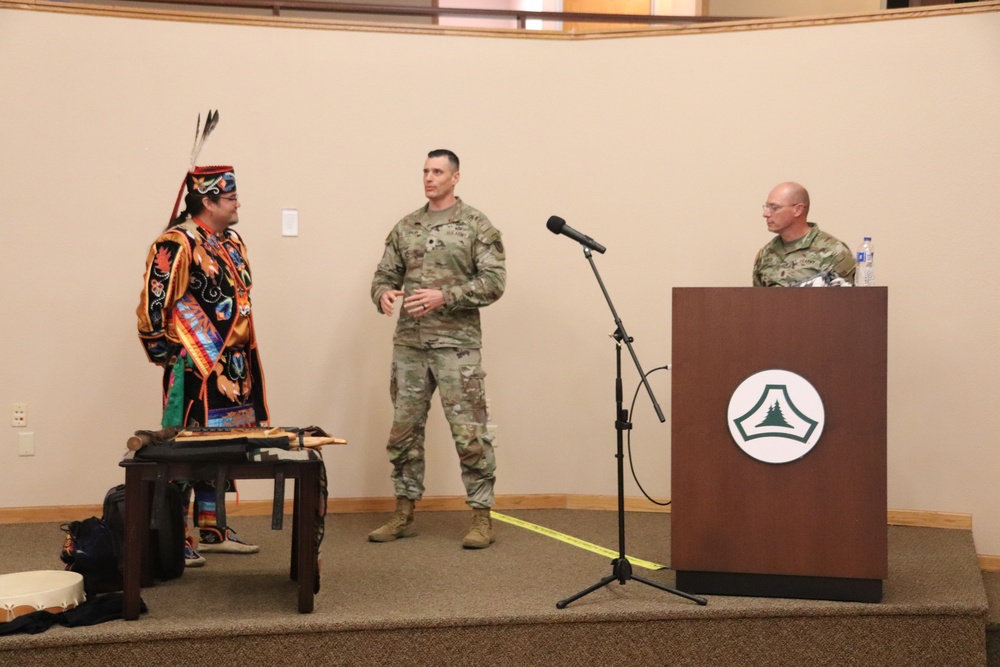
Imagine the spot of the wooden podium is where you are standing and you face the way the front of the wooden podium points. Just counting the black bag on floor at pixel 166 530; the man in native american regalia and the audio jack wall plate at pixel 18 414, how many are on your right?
3

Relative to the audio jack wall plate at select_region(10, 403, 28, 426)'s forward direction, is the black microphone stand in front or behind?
in front

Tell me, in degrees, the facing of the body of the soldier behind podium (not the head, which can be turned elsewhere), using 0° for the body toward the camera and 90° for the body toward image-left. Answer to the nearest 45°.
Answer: approximately 45°

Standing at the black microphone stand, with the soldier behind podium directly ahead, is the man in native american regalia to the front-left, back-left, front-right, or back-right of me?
back-left

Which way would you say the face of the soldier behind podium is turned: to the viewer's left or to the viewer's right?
to the viewer's left

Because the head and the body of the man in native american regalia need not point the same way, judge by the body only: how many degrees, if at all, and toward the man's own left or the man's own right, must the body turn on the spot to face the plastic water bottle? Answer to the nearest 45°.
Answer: approximately 45° to the man's own left

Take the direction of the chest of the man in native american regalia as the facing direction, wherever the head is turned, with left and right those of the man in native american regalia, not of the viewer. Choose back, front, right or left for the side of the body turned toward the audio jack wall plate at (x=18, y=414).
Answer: back

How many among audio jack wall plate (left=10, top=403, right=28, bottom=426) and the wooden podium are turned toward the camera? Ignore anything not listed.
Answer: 2

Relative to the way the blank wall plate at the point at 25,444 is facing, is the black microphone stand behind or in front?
in front

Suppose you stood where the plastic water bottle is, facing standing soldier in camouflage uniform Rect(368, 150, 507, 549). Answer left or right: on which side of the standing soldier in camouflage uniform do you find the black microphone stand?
left

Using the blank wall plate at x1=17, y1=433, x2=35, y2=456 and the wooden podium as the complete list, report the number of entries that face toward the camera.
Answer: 2

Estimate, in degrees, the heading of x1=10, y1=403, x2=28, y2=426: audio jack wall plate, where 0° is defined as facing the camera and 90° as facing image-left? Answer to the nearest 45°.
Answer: approximately 0°

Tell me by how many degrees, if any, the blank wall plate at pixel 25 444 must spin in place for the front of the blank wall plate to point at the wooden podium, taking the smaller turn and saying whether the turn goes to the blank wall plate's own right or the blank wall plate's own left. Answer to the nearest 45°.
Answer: approximately 45° to the blank wall plate's own left

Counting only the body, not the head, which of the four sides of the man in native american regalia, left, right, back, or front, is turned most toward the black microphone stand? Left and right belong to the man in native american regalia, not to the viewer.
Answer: front

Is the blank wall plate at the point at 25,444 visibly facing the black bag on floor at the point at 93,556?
yes
